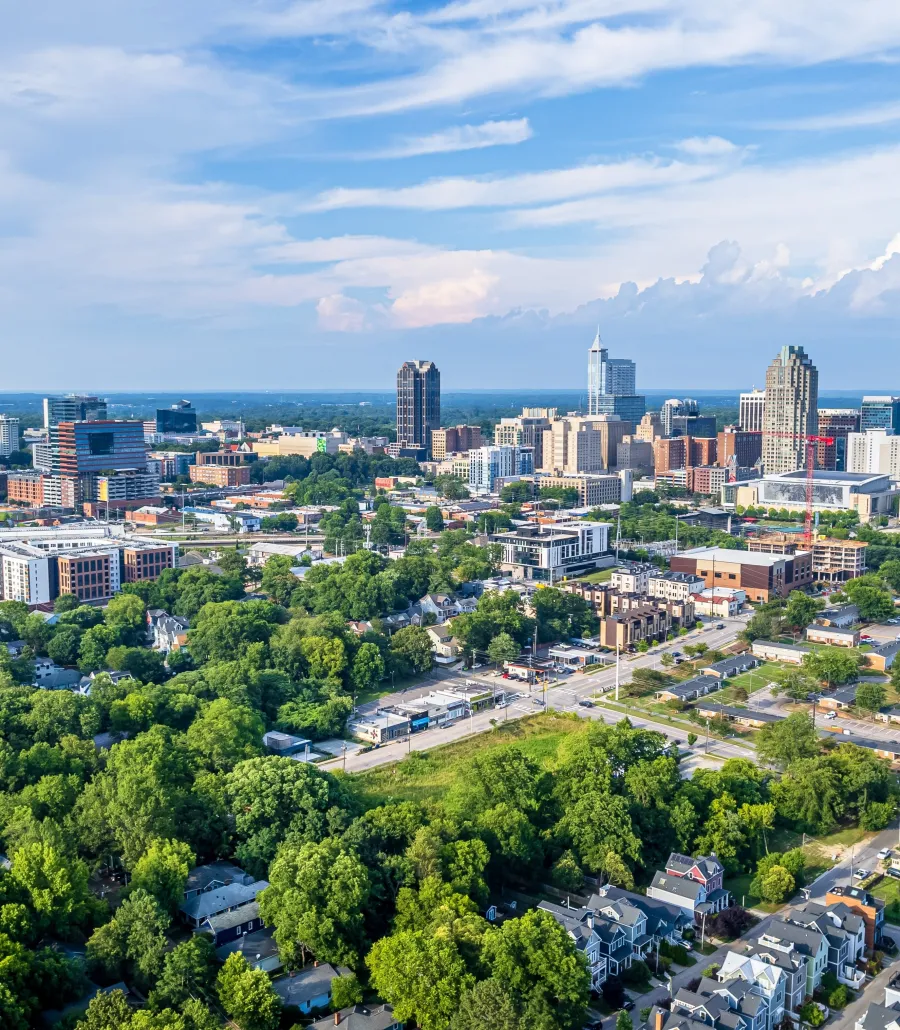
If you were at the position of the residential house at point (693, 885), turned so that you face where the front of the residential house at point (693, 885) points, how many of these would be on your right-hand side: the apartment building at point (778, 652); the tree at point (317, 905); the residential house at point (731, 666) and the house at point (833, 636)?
1

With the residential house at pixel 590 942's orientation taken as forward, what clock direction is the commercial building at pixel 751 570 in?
The commercial building is roughly at 8 o'clock from the residential house.

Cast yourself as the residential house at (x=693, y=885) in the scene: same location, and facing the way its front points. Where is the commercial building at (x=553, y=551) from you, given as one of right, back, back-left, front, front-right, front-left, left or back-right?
back-left

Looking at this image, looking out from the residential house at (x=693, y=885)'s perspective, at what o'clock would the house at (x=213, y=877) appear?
The house is roughly at 4 o'clock from the residential house.

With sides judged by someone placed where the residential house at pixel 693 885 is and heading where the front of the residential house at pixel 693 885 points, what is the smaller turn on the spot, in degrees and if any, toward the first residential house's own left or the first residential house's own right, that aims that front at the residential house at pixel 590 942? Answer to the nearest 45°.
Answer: approximately 90° to the first residential house's own right

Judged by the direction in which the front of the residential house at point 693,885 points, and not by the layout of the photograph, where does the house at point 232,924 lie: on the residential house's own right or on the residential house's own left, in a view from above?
on the residential house's own right

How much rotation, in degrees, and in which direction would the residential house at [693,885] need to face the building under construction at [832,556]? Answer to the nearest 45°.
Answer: approximately 135° to its left

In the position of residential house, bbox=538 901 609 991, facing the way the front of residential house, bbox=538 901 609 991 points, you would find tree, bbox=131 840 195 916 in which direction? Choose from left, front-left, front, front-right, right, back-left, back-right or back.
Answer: back-right

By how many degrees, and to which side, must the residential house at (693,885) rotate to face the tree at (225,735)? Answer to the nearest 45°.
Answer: approximately 135° to its right

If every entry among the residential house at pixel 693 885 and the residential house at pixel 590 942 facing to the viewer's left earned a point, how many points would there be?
0

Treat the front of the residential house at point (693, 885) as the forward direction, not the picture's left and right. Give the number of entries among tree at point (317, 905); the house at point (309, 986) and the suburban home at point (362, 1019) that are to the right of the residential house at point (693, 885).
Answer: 3

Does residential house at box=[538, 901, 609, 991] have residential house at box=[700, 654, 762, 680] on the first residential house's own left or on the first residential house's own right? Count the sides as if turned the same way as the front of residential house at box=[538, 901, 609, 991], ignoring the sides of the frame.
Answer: on the first residential house's own left

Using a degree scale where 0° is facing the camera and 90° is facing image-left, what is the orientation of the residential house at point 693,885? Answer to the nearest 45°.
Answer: approximately 315°

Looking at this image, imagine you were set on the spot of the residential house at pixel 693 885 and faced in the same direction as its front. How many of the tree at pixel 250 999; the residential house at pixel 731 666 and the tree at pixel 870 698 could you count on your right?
1

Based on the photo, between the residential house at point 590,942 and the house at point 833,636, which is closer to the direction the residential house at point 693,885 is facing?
the residential house

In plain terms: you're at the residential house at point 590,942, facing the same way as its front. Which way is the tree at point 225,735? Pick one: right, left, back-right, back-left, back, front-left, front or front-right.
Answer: back

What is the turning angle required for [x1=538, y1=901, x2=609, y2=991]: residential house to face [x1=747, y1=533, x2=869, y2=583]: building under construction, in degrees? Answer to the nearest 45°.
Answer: approximately 135° to its left
